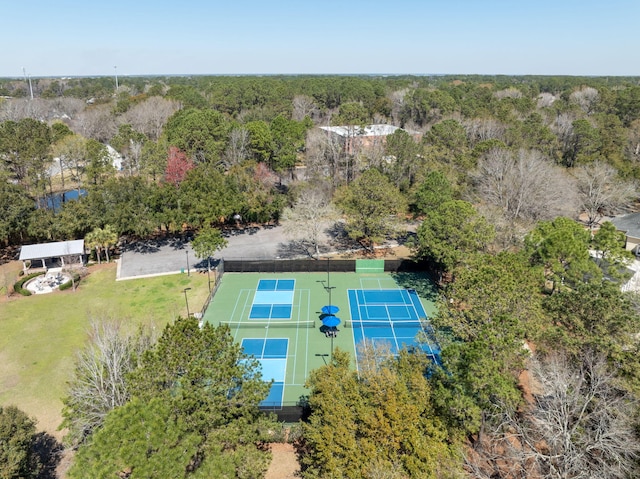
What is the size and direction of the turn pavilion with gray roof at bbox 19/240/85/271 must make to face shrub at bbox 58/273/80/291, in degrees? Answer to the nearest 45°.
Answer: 0° — it already faces it

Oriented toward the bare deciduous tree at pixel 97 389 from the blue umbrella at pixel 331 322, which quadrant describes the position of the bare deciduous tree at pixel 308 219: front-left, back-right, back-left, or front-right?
back-right

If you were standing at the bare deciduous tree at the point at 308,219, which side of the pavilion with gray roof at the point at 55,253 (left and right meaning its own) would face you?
left

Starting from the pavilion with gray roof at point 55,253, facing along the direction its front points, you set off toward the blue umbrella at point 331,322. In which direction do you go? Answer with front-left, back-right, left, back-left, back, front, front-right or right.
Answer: front-left

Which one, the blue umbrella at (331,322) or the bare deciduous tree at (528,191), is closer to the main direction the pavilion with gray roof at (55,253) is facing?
the blue umbrella

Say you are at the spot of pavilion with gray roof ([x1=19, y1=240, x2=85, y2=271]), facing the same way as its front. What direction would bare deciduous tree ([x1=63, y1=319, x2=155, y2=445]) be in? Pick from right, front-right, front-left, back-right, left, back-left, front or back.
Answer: front

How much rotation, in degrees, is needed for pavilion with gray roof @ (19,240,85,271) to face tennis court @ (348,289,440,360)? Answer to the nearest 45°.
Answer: approximately 45° to its left

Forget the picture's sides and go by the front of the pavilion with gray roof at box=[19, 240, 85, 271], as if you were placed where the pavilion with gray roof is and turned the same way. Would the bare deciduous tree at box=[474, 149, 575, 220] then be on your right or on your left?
on your left

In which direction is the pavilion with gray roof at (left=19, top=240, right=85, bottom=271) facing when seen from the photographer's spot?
facing the viewer

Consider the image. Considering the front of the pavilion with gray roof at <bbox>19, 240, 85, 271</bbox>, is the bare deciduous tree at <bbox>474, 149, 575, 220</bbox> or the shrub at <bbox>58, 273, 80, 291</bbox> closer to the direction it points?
the shrub

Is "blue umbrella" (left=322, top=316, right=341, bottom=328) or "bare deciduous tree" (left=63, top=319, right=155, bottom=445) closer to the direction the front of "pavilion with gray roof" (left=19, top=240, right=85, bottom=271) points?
the bare deciduous tree

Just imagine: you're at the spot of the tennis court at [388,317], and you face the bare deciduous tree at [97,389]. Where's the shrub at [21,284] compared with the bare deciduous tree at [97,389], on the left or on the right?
right

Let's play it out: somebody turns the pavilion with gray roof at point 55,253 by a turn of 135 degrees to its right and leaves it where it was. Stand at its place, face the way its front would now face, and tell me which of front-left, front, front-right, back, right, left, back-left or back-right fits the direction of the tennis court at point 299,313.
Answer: back
